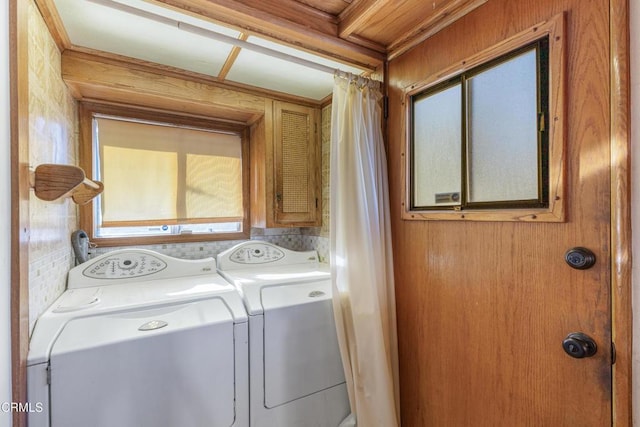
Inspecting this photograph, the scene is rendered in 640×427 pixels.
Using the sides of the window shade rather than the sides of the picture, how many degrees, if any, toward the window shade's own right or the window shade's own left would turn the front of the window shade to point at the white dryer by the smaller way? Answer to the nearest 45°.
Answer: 0° — it already faces it

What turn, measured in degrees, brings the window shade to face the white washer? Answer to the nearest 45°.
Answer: approximately 45° to its right

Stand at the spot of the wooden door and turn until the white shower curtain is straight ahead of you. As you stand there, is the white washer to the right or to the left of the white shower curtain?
left

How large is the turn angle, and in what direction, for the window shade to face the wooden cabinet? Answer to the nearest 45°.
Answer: approximately 45° to its left

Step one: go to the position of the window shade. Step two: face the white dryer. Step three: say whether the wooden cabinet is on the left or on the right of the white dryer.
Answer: left

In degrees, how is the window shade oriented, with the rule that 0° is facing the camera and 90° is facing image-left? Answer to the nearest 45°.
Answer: approximately 315°

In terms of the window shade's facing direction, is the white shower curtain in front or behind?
in front

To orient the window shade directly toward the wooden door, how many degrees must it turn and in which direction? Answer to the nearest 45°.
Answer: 0° — it already faces it
